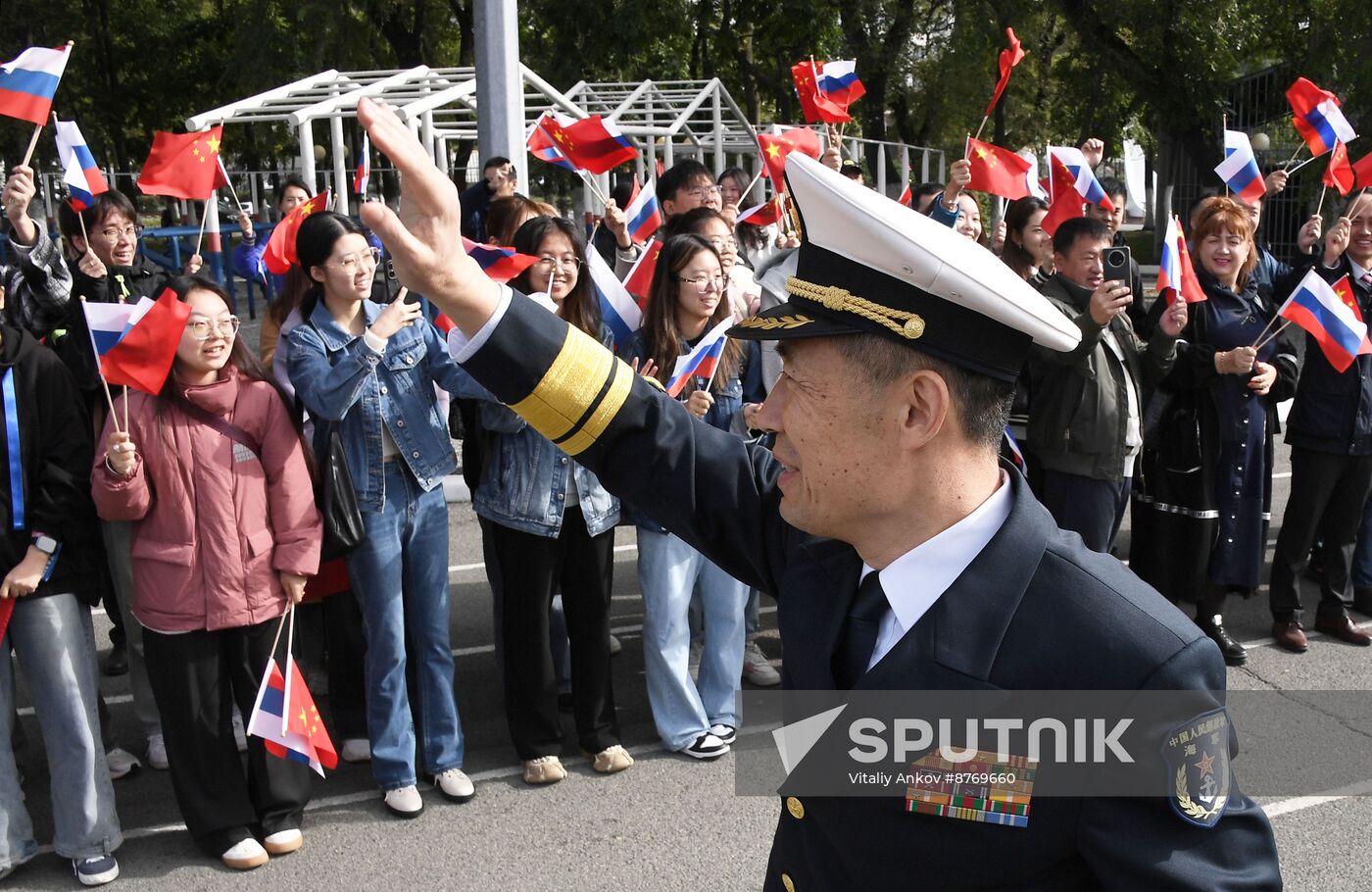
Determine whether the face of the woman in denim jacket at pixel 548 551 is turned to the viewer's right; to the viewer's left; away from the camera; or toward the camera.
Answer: toward the camera

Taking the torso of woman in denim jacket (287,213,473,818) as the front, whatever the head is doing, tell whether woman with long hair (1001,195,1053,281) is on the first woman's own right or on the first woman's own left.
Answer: on the first woman's own left

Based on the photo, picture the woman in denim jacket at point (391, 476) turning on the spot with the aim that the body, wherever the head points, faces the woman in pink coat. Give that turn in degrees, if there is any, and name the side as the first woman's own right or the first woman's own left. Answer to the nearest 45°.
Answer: approximately 90° to the first woman's own right

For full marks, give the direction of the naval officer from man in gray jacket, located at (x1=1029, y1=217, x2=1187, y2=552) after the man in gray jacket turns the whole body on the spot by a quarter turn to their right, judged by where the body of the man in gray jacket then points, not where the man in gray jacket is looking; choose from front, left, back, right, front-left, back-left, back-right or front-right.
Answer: front-left

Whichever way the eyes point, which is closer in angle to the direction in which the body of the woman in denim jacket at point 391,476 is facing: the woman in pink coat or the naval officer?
the naval officer

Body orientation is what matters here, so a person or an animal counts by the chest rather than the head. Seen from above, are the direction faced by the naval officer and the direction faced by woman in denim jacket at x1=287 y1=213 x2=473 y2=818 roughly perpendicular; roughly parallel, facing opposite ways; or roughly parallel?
roughly perpendicular

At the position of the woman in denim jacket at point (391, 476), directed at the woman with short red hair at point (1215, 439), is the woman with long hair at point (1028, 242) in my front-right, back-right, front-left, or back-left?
front-left

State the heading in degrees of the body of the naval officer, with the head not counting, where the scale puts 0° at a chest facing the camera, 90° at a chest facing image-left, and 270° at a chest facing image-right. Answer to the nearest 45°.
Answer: approximately 45°

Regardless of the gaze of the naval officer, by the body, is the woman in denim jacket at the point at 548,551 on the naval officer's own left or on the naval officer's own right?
on the naval officer's own right

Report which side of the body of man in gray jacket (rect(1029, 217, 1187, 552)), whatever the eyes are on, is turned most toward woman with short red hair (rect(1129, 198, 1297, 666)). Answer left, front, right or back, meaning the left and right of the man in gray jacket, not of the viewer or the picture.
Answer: left

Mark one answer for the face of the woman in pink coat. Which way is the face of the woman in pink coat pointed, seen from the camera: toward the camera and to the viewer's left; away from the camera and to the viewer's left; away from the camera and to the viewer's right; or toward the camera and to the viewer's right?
toward the camera and to the viewer's right

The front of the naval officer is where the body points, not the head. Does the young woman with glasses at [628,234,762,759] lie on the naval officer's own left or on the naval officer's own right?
on the naval officer's own right

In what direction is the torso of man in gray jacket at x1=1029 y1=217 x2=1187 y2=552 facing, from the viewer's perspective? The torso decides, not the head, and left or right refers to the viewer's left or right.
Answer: facing the viewer and to the right of the viewer

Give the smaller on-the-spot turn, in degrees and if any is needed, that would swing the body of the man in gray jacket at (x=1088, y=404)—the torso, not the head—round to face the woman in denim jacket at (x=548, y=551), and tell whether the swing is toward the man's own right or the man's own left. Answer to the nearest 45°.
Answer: approximately 90° to the man's own right

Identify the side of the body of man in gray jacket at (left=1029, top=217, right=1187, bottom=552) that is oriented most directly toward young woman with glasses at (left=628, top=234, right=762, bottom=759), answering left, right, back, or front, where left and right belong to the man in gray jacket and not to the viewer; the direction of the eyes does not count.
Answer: right
